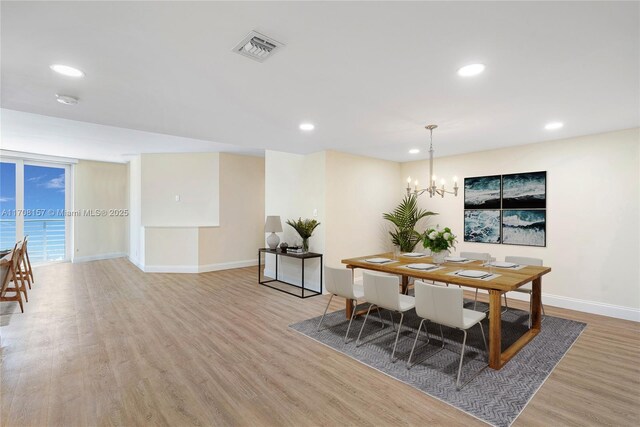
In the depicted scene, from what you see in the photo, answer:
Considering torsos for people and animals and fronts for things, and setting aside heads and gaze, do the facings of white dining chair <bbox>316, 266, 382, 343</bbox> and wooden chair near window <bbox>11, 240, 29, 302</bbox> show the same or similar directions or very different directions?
very different directions

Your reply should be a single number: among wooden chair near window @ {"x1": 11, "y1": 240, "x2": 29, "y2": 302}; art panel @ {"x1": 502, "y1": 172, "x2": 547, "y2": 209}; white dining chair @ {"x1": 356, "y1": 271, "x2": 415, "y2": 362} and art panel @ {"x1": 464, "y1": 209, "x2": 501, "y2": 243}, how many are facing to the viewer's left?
1

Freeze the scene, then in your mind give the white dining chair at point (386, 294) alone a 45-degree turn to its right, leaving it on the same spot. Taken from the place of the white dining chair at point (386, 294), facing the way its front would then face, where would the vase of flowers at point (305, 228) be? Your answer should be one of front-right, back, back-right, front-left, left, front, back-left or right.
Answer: back-left

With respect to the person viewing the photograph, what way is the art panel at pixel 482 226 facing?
facing the viewer

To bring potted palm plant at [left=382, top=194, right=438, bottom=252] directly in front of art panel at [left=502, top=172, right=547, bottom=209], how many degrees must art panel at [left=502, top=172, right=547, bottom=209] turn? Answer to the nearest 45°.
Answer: approximately 90° to its right

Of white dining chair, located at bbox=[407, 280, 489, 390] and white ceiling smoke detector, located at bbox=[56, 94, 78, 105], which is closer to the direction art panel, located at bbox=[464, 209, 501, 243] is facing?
the white dining chair

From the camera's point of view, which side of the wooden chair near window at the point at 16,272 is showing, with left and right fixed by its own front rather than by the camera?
left

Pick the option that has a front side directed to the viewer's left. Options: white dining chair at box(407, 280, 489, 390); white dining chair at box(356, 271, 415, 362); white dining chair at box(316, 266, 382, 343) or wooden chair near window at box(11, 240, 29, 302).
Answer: the wooden chair near window

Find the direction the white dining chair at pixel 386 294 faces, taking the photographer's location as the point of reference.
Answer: facing away from the viewer and to the right of the viewer

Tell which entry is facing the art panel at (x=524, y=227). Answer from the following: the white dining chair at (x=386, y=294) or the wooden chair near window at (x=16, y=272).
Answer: the white dining chair

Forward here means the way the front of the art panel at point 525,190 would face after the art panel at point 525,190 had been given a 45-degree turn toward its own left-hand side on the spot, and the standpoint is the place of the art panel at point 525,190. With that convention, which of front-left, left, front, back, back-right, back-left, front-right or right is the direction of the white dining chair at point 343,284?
right
